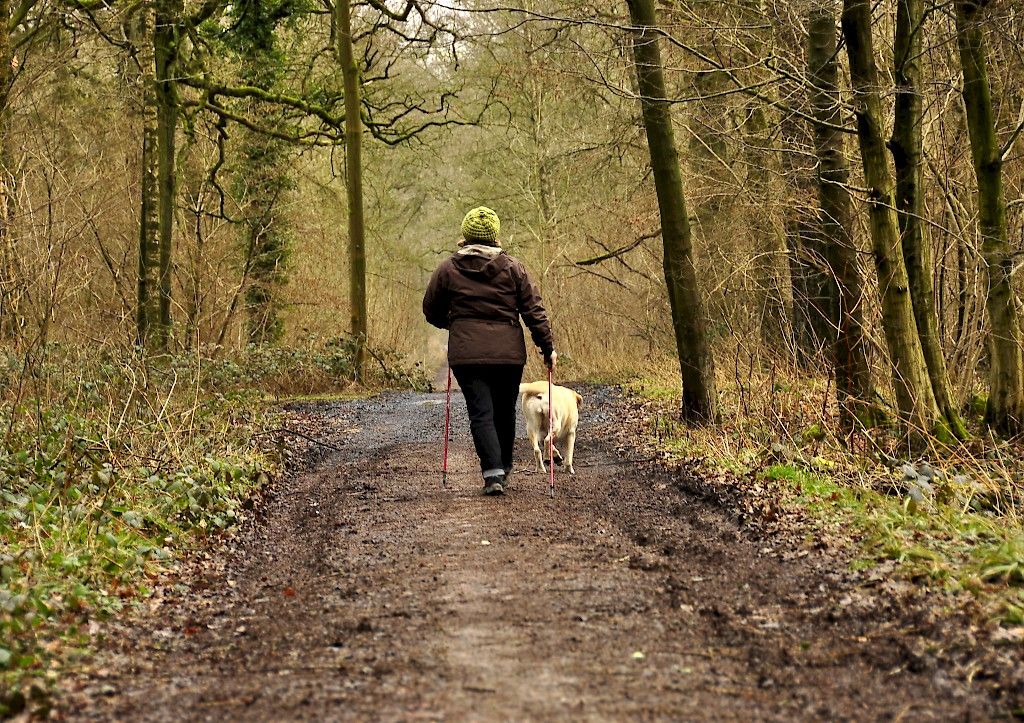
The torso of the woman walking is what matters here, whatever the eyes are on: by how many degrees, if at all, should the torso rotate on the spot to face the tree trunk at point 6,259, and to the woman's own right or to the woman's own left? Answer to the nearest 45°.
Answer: approximately 90° to the woman's own left

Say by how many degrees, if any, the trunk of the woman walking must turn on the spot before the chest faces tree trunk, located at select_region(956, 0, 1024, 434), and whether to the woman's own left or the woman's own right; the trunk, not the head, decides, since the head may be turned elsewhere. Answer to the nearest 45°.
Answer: approximately 90° to the woman's own right

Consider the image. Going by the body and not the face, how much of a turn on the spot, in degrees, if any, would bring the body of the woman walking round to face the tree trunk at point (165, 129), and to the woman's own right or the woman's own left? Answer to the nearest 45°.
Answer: approximately 45° to the woman's own left

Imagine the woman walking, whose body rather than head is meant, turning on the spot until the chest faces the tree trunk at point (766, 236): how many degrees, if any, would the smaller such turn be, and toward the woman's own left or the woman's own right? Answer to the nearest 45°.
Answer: approximately 45° to the woman's own right

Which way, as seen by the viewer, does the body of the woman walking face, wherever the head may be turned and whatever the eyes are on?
away from the camera

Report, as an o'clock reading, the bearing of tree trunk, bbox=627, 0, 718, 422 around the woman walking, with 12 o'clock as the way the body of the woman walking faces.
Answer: The tree trunk is roughly at 1 o'clock from the woman walking.

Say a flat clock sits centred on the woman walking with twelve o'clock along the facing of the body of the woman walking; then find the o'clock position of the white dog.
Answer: The white dog is roughly at 1 o'clock from the woman walking.

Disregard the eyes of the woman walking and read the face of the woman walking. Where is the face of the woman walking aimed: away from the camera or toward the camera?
away from the camera

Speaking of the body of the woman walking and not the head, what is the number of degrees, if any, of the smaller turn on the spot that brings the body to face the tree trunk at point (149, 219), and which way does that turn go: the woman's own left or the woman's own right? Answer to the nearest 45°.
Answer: approximately 45° to the woman's own left

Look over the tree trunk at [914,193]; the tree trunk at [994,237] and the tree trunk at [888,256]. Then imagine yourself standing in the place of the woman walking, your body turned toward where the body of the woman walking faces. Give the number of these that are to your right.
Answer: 3

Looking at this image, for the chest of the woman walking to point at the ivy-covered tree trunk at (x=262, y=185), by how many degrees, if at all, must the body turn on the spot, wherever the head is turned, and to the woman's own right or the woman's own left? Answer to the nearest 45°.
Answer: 0° — they already face it
